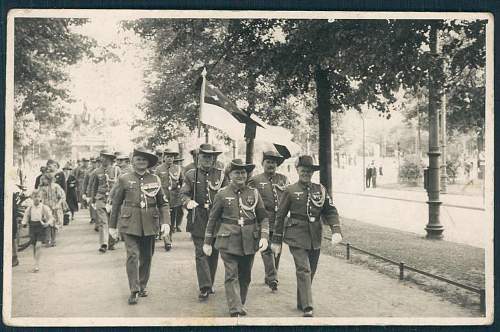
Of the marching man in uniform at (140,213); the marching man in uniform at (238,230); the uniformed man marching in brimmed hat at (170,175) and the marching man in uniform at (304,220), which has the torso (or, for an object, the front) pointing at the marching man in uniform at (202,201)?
the uniformed man marching in brimmed hat

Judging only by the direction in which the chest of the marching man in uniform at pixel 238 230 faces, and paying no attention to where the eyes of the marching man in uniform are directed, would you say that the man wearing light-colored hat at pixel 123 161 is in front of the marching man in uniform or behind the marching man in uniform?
behind

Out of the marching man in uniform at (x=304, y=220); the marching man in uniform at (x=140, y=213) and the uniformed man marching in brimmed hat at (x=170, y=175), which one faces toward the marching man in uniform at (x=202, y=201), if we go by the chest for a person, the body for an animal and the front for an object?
the uniformed man marching in brimmed hat

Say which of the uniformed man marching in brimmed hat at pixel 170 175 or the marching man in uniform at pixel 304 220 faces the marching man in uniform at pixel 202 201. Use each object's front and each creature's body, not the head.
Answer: the uniformed man marching in brimmed hat

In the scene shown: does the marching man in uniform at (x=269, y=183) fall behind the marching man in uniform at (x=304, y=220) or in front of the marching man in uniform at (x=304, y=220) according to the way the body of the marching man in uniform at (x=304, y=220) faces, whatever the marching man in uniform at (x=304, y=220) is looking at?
behind

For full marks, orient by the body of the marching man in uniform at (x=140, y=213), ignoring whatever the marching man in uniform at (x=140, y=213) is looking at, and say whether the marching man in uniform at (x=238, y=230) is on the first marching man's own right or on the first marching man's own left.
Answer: on the first marching man's own left

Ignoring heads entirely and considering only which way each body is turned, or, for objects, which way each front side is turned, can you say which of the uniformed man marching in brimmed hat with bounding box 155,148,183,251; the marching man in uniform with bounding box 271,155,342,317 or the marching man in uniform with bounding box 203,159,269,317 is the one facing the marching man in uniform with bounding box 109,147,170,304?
the uniformed man marching in brimmed hat

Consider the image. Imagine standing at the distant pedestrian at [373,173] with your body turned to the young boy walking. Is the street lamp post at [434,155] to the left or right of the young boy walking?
left

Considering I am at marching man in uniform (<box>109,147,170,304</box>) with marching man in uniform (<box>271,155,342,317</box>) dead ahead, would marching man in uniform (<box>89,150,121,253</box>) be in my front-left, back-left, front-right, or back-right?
back-left
